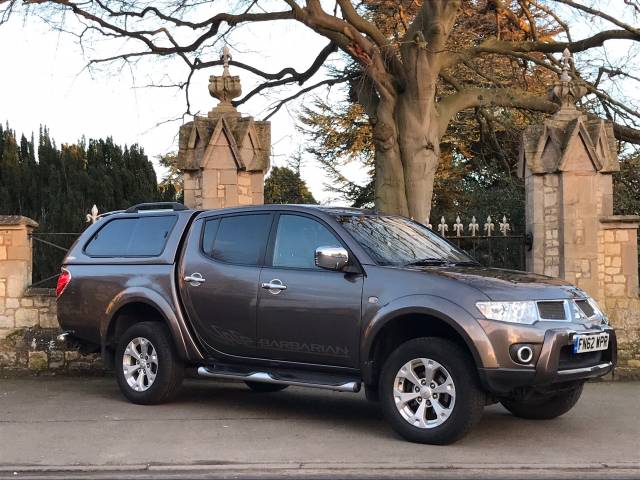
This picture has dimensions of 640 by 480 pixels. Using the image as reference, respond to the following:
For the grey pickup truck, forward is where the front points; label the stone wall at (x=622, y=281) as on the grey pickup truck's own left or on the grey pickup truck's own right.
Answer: on the grey pickup truck's own left

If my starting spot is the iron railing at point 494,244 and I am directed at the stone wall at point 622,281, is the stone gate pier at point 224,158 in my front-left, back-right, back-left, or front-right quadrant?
back-right

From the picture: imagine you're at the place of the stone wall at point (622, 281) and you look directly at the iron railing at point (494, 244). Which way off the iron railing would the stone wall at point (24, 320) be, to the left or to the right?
left

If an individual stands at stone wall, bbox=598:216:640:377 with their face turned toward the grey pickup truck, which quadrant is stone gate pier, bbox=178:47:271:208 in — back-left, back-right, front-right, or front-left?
front-right

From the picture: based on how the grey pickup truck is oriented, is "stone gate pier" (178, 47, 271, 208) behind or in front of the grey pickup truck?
behind

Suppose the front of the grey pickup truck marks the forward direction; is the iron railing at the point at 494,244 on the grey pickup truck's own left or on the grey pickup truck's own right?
on the grey pickup truck's own left

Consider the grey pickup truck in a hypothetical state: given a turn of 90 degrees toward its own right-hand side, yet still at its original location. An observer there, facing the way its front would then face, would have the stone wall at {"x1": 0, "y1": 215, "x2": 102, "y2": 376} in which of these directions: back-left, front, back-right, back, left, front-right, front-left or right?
right

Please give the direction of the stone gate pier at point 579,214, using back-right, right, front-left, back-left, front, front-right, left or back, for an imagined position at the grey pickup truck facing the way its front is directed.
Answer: left

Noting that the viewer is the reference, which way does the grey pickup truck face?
facing the viewer and to the right of the viewer
